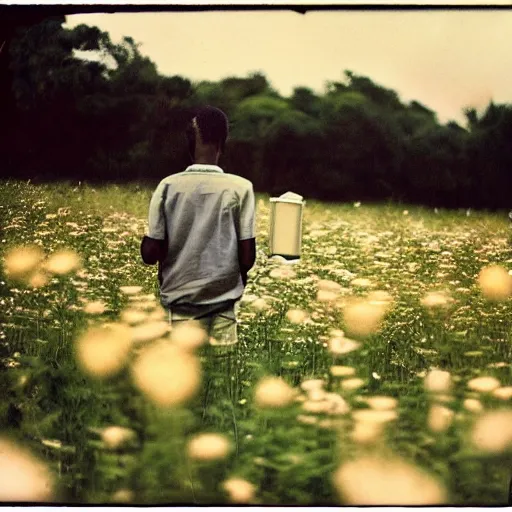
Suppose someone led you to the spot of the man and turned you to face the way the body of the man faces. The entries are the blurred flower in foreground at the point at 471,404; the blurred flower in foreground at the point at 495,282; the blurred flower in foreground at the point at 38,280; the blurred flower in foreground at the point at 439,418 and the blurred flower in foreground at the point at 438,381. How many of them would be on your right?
4

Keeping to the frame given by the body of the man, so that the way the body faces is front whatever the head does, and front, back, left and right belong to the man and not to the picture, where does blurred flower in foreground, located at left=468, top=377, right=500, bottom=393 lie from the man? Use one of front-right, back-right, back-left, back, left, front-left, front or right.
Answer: right

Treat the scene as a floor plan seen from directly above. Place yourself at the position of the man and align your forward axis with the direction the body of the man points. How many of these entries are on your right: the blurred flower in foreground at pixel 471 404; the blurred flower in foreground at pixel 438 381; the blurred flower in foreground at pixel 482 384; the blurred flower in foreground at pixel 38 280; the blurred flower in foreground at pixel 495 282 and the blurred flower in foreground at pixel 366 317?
5

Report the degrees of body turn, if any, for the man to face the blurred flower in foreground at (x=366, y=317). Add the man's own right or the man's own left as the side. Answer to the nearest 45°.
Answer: approximately 90° to the man's own right

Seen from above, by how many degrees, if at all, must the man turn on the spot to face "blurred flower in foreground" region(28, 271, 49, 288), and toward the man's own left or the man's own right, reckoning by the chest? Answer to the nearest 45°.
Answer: approximately 90° to the man's own left

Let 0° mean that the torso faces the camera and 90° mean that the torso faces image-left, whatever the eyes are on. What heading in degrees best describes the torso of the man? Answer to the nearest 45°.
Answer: approximately 180°

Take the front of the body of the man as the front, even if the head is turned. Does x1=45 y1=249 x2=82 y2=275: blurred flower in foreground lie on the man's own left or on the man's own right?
on the man's own left

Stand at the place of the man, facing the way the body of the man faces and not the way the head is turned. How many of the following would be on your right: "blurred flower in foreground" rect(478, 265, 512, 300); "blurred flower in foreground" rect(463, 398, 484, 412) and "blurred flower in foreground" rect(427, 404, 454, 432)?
3

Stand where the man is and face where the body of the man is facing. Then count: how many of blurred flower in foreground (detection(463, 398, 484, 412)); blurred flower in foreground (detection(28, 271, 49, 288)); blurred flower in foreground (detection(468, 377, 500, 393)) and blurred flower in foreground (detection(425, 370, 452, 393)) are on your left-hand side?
1

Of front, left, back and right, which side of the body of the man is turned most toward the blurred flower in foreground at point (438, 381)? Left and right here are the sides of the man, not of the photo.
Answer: right

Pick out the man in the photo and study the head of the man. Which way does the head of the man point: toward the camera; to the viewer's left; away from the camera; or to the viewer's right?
away from the camera
